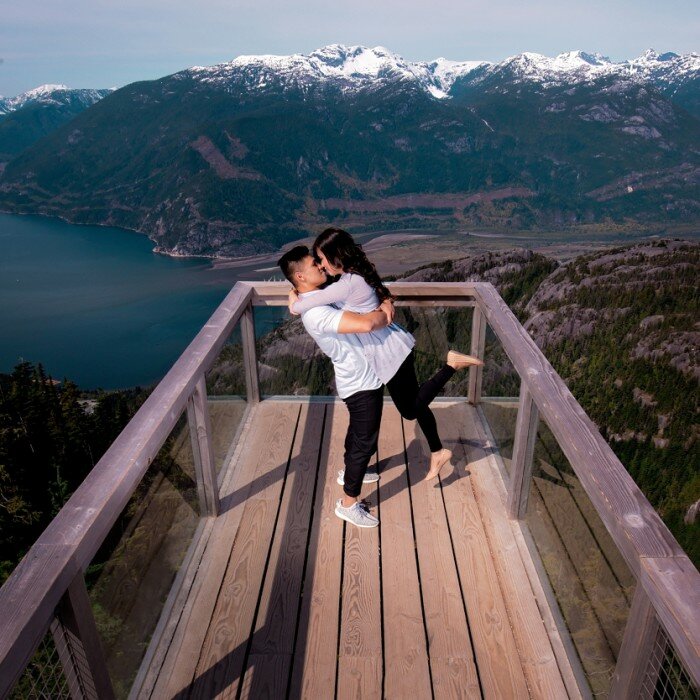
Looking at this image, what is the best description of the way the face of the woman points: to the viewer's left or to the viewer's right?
to the viewer's left

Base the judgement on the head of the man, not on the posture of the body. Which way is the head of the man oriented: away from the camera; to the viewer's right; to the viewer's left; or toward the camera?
to the viewer's right

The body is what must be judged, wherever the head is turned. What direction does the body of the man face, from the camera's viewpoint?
to the viewer's right

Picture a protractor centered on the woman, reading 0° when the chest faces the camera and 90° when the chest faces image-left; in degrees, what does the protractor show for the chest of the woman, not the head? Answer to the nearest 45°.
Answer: approximately 90°
